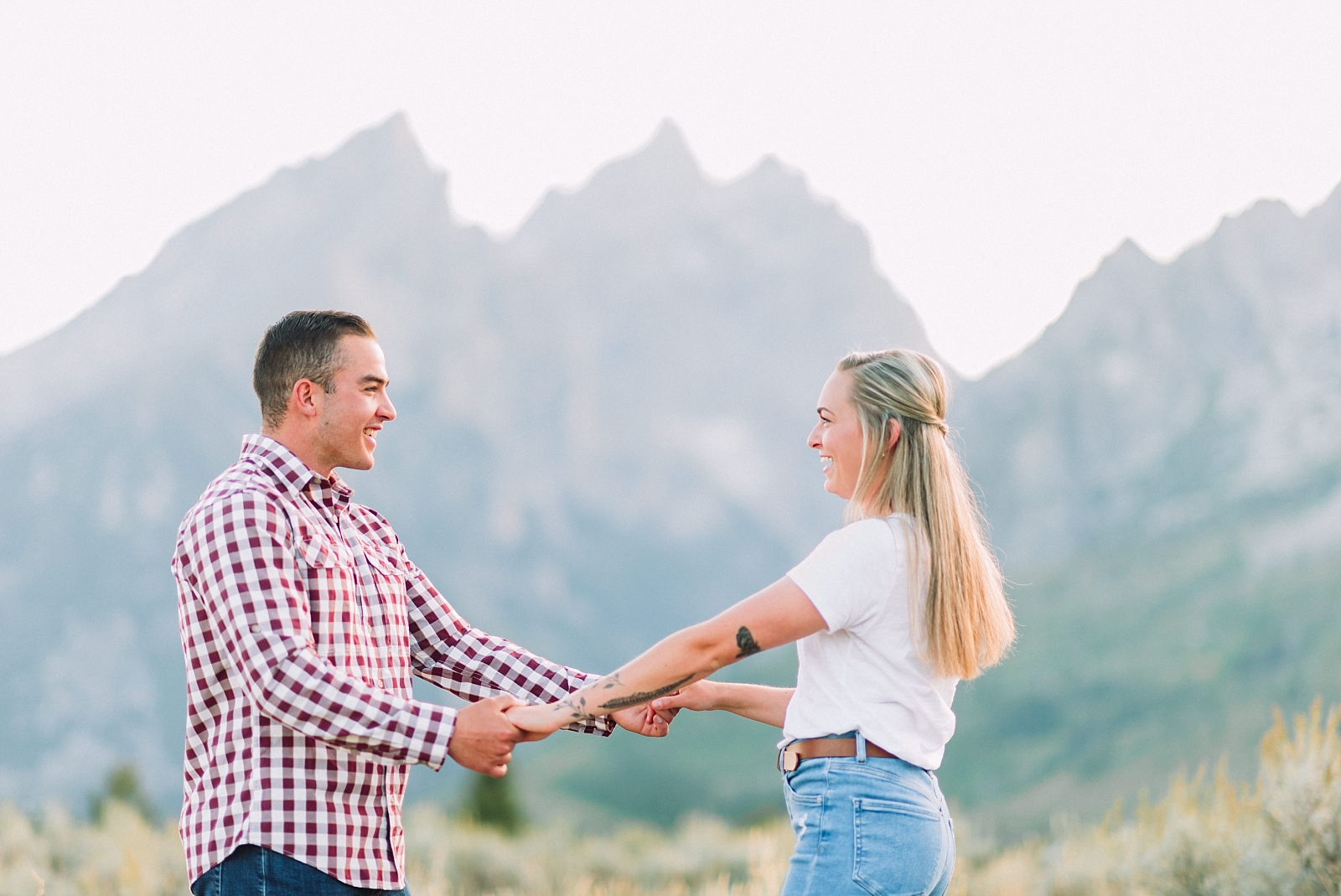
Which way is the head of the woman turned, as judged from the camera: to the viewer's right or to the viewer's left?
to the viewer's left

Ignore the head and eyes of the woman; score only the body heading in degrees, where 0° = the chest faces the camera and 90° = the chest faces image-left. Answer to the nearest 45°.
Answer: approximately 90°

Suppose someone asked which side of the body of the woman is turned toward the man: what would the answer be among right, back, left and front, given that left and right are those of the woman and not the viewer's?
front

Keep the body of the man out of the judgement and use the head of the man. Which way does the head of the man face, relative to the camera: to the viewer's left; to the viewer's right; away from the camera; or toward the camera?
to the viewer's right
